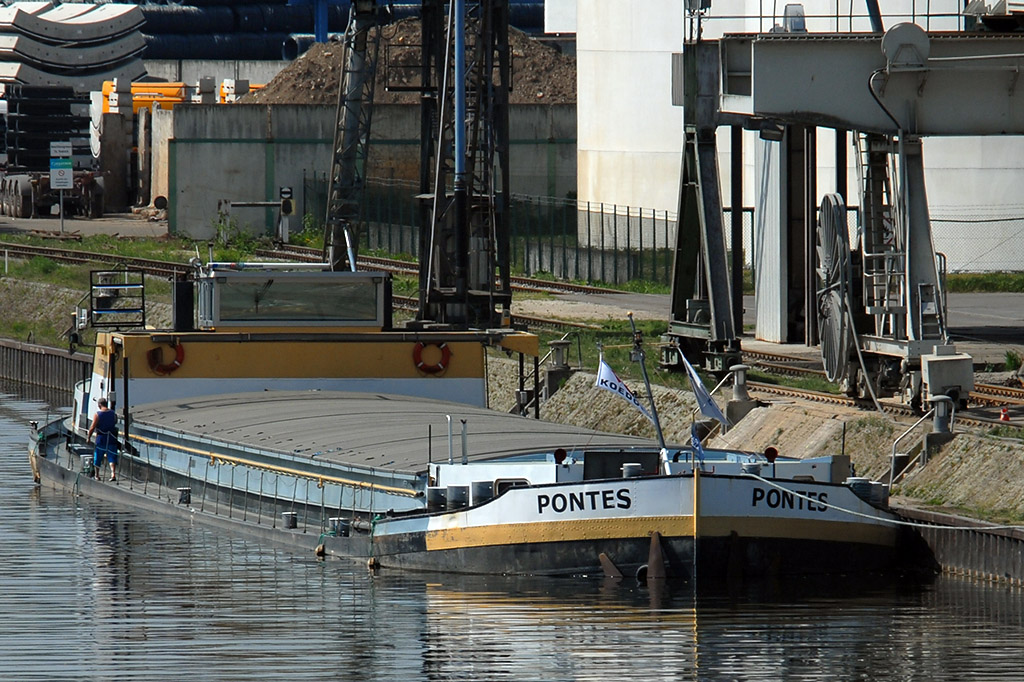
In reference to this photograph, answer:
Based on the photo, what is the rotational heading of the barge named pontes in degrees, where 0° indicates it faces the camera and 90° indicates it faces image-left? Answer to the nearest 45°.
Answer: approximately 315°

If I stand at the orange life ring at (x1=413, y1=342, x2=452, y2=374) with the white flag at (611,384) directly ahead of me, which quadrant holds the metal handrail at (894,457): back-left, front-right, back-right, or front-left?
front-left

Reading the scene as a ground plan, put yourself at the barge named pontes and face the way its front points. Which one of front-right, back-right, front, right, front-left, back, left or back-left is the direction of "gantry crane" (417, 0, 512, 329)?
back-left

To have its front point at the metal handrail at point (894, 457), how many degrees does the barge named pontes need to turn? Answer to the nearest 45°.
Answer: approximately 45° to its left

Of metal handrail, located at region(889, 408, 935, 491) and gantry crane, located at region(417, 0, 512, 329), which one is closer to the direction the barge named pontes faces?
the metal handrail

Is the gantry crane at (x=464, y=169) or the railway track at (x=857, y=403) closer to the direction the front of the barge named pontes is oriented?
the railway track
